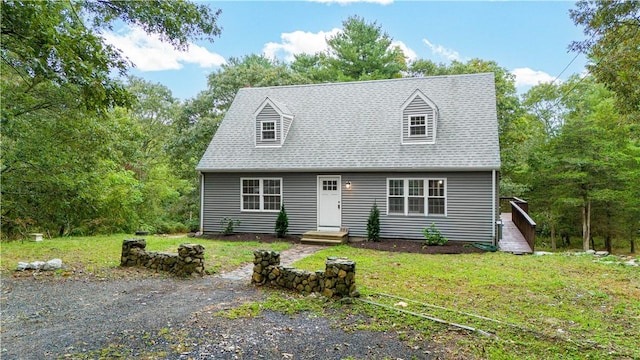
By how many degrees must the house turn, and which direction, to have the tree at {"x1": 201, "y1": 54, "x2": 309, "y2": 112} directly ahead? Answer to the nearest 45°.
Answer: approximately 135° to its right

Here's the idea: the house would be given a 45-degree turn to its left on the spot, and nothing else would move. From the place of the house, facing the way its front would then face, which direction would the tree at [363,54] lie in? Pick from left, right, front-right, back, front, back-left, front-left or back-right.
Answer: back-left

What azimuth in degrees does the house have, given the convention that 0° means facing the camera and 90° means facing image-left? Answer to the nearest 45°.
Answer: approximately 0°

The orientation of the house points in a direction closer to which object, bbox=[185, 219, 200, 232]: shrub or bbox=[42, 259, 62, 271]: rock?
the rock

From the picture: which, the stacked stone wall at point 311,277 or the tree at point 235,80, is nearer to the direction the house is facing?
the stacked stone wall

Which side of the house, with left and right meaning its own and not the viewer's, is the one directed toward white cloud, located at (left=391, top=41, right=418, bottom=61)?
back

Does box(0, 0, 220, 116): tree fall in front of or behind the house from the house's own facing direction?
in front

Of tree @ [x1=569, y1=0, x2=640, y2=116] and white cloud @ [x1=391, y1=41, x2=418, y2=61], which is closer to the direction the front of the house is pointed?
the tree

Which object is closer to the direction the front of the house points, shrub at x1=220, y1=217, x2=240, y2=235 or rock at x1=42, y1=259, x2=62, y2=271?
the rock
